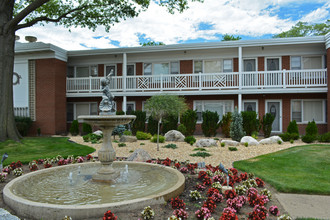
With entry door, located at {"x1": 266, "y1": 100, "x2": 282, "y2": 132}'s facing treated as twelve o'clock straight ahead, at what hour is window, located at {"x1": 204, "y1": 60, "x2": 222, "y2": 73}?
The window is roughly at 3 o'clock from the entry door.

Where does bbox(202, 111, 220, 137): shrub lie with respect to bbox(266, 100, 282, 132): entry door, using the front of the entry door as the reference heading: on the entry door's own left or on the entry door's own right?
on the entry door's own right

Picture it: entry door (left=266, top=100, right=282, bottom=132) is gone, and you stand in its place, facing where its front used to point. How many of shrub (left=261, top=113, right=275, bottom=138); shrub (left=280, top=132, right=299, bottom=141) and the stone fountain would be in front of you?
3

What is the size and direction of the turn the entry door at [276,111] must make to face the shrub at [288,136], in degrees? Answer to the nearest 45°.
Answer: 0° — it already faces it

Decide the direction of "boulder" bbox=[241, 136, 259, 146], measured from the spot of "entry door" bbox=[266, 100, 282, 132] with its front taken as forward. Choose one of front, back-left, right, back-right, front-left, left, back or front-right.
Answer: front

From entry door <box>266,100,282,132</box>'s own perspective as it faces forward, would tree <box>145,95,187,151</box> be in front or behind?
in front

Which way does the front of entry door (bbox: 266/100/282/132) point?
toward the camera

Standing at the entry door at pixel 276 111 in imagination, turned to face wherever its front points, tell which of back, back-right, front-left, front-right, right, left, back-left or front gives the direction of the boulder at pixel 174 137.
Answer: front-right

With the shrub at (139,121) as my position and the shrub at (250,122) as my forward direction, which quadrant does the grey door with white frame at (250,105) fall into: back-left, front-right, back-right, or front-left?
front-left

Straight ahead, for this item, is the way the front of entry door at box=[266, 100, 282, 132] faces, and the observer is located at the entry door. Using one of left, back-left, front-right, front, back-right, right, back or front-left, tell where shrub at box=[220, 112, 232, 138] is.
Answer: front-right

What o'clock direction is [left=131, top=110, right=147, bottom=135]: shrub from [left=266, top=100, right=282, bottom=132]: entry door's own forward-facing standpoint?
The shrub is roughly at 2 o'clock from the entry door.

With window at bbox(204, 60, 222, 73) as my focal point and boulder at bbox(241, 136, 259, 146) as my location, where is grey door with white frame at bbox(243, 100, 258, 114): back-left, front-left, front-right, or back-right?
front-right

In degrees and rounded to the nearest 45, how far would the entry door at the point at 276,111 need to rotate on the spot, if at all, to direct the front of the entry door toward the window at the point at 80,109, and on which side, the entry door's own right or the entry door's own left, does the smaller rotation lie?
approximately 90° to the entry door's own right

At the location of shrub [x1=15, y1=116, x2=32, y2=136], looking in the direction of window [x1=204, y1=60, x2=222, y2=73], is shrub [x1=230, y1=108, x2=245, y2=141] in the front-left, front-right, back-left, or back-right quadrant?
front-right

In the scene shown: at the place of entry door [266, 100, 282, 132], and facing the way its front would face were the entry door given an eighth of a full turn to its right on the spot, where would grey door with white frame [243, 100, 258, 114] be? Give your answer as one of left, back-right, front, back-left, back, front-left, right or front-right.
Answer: front-right

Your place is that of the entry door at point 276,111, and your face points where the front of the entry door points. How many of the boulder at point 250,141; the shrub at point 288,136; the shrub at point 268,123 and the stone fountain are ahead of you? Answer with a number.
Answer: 4

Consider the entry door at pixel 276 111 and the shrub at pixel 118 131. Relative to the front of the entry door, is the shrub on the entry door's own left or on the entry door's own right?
on the entry door's own right
